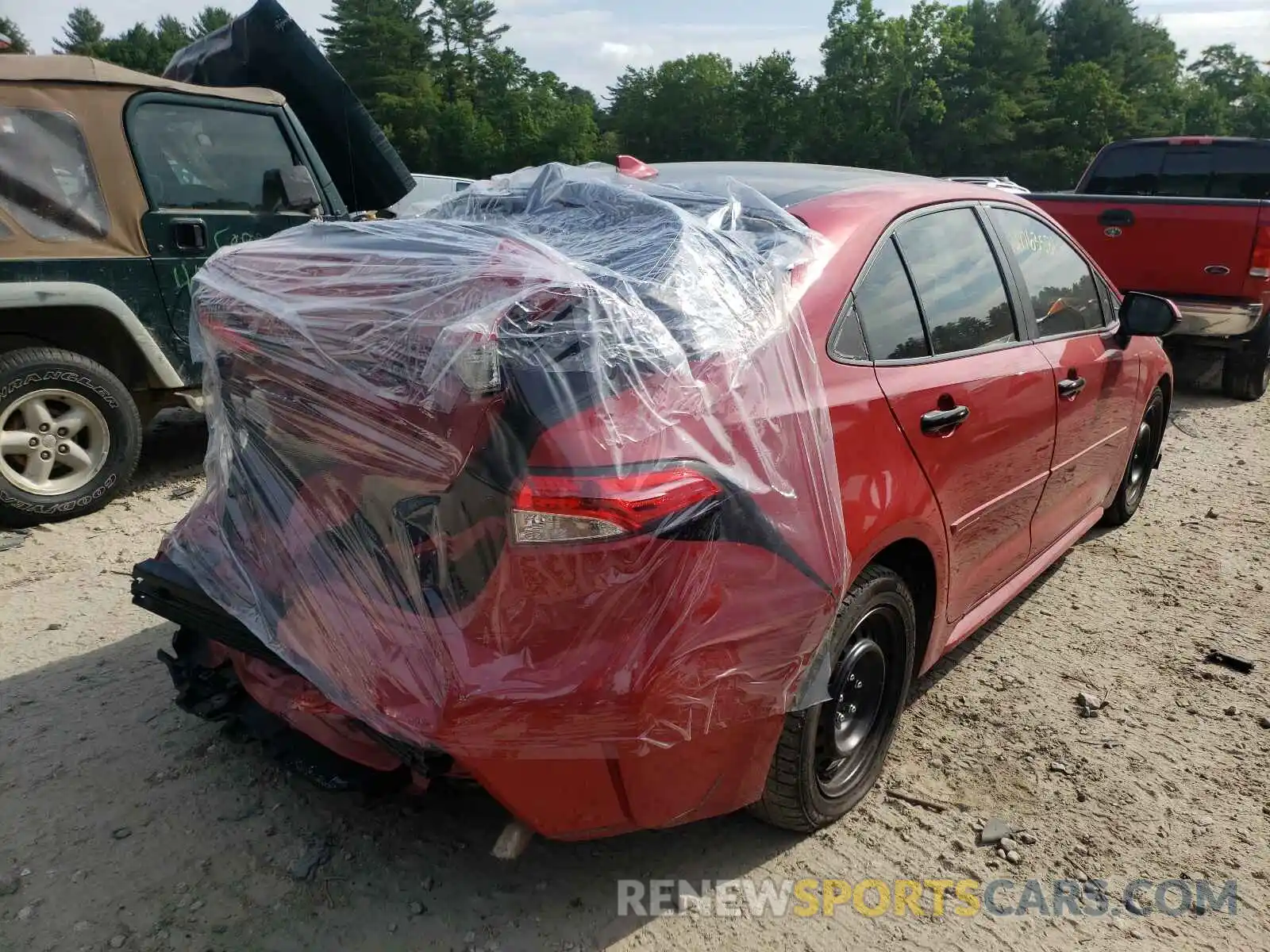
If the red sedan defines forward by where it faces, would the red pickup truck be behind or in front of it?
in front

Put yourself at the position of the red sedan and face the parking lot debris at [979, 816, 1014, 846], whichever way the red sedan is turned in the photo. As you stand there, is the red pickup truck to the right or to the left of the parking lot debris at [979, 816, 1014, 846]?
left

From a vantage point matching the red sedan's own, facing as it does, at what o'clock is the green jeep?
The green jeep is roughly at 9 o'clock from the red sedan.

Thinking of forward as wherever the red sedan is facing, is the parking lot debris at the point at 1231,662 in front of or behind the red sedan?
in front

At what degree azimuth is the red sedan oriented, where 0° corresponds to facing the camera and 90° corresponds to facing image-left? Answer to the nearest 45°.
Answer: approximately 225°
